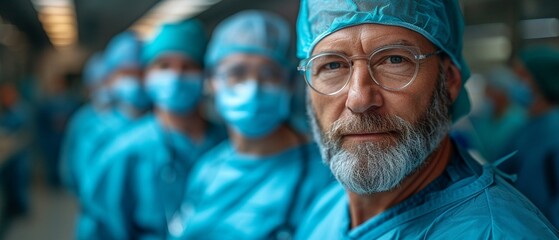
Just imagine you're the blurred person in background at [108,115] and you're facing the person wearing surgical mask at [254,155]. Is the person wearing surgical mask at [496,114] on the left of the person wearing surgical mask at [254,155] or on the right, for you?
left

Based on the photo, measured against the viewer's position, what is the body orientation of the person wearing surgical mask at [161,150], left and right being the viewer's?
facing the viewer

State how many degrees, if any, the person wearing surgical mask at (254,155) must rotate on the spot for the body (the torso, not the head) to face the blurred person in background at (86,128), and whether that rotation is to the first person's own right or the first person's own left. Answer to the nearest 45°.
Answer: approximately 135° to the first person's own right

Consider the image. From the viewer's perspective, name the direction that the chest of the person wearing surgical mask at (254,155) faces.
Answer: toward the camera

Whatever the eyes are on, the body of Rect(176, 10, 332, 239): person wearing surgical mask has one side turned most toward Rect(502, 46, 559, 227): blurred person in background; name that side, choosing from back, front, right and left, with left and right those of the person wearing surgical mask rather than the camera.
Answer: left

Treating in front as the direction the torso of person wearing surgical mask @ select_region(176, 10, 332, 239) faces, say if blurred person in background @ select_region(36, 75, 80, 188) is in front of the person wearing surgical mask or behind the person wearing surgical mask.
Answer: behind

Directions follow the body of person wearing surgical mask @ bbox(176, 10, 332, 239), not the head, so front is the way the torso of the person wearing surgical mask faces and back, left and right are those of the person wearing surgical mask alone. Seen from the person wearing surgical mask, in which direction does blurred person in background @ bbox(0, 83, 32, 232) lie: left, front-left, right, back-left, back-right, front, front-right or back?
back-right

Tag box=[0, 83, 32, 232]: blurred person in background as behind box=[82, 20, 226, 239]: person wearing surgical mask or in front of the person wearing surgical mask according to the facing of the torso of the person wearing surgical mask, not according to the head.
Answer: behind

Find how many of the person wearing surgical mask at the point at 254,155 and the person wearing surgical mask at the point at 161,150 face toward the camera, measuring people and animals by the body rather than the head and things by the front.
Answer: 2

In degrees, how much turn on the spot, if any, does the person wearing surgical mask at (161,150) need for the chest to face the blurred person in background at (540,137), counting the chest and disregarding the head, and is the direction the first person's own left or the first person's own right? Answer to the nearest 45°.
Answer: approximately 90° to the first person's own left
